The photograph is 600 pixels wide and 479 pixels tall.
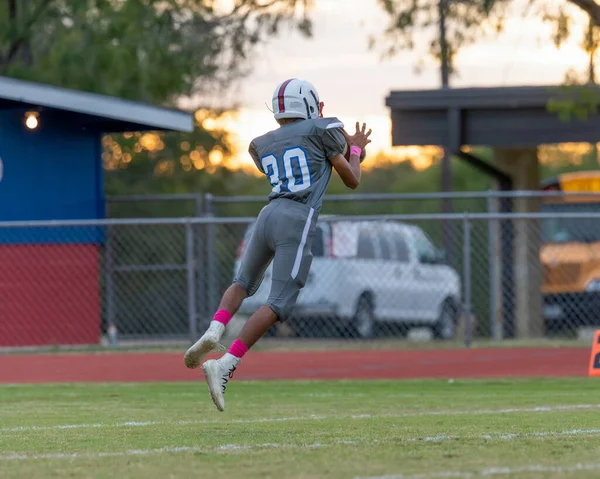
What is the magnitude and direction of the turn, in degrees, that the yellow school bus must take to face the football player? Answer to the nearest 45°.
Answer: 0° — it already faces them

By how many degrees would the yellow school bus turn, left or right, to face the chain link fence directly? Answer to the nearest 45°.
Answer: approximately 45° to its right

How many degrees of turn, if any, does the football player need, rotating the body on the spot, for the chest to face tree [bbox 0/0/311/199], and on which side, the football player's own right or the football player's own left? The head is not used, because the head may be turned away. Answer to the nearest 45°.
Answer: approximately 45° to the football player's own left

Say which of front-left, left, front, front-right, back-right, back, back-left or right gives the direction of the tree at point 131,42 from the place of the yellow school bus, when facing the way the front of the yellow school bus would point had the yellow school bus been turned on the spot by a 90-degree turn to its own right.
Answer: front

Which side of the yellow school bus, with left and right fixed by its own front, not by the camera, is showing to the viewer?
front

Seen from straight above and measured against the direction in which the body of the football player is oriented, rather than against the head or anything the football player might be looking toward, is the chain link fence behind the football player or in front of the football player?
in front

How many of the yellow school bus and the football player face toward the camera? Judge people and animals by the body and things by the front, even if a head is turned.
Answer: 1

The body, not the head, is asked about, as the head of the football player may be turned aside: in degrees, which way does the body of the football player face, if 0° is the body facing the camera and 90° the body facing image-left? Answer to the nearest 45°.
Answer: approximately 225°

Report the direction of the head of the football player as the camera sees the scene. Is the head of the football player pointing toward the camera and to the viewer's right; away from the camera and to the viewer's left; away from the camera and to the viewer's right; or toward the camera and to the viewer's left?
away from the camera and to the viewer's right
